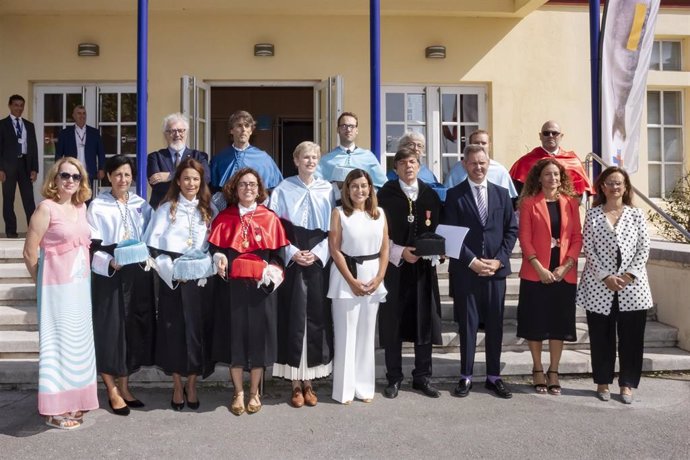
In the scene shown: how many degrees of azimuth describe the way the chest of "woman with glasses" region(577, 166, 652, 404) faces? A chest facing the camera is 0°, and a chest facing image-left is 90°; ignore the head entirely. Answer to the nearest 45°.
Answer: approximately 0°

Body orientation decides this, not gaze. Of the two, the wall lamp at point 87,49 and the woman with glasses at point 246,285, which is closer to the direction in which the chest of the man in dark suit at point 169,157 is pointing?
the woman with glasses

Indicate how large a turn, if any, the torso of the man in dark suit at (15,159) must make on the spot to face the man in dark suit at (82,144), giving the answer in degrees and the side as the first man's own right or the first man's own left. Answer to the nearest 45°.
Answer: approximately 45° to the first man's own left

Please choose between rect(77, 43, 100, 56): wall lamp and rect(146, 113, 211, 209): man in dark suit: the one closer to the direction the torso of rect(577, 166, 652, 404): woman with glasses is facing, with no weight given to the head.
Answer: the man in dark suit

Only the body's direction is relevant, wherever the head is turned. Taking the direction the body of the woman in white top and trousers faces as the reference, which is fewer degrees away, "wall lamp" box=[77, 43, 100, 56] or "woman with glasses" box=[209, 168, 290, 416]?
the woman with glasses
